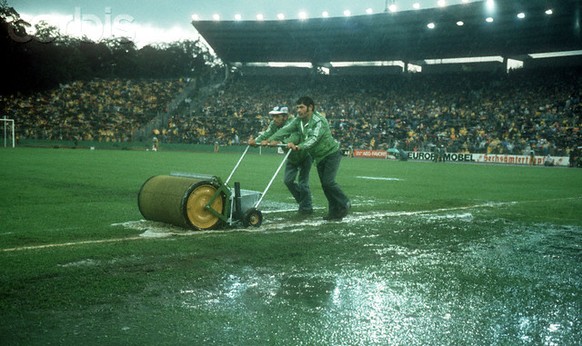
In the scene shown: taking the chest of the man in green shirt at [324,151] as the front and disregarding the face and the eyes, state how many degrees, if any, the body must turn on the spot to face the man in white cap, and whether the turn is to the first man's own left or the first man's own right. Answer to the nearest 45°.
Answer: approximately 90° to the first man's own right

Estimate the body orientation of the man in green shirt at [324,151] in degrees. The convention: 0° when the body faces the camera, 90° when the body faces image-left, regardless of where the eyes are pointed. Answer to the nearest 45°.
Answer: approximately 45°

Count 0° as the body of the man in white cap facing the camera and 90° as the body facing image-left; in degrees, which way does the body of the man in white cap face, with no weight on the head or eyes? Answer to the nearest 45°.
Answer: approximately 45°

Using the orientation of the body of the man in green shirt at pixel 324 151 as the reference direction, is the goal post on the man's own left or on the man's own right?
on the man's own right

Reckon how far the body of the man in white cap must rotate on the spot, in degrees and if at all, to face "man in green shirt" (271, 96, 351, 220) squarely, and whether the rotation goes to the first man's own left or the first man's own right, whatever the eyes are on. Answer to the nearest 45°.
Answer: approximately 90° to the first man's own left

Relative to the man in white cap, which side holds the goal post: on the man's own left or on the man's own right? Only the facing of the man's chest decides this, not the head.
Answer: on the man's own right
